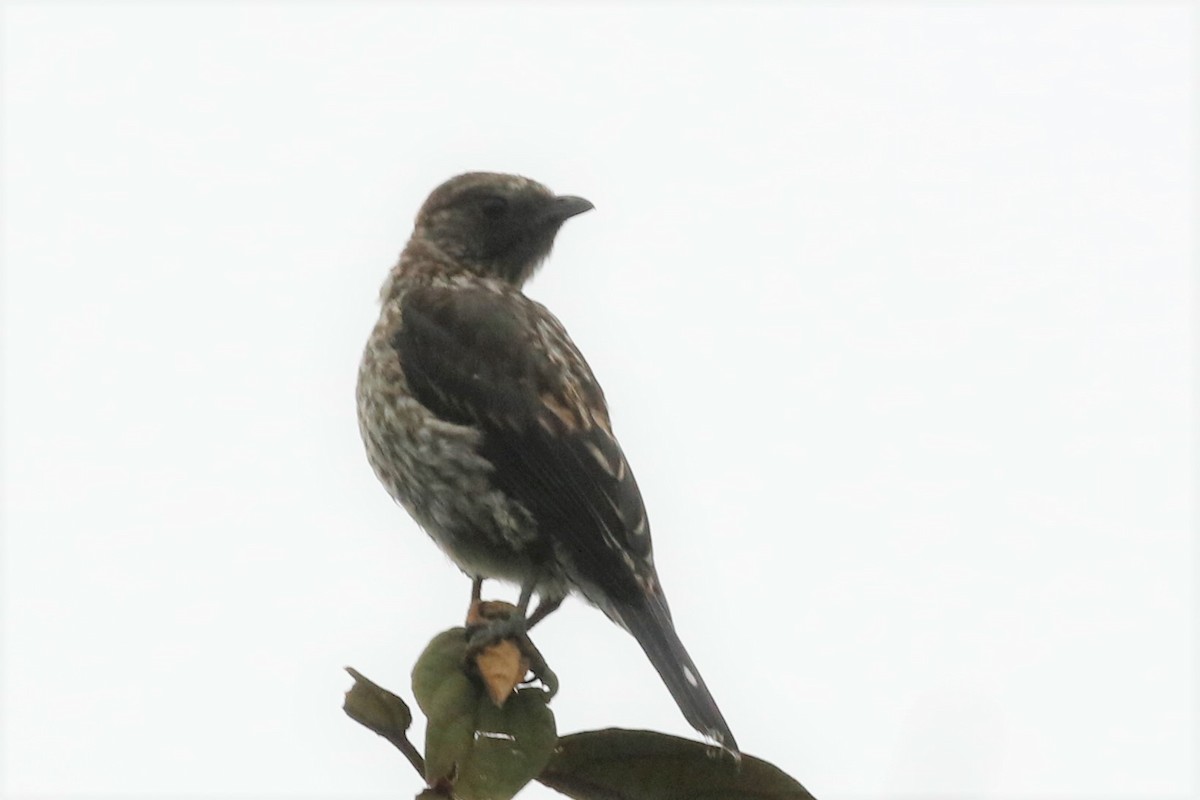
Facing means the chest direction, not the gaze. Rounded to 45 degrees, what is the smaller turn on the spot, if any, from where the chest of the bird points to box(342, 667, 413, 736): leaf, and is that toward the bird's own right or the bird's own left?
approximately 90° to the bird's own left

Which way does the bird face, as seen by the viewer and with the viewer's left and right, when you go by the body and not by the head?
facing to the left of the viewer
